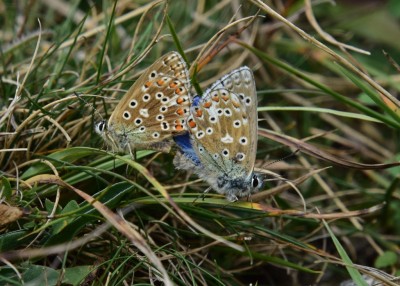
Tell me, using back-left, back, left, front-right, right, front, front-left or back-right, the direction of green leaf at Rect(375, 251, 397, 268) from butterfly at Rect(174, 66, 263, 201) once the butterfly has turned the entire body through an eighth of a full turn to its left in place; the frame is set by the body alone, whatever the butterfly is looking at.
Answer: front-right

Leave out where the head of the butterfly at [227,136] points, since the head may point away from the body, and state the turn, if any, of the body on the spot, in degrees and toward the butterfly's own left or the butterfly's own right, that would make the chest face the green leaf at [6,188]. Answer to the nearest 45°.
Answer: approximately 135° to the butterfly's own right

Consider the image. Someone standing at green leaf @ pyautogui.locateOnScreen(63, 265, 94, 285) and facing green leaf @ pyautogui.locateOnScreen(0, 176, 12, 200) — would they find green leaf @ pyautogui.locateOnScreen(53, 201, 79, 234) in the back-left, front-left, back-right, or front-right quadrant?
front-right

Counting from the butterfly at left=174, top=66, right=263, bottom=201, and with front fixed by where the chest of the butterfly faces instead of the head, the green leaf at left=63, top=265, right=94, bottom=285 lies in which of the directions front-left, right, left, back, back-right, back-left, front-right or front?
back-right

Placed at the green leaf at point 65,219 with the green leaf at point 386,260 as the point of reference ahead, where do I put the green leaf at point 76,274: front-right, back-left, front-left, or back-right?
front-right

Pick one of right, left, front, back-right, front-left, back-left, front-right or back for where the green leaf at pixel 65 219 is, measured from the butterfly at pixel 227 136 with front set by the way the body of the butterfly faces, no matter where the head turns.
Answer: back-right

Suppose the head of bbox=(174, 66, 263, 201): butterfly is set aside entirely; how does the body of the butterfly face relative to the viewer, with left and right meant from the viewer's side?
facing to the right of the viewer
